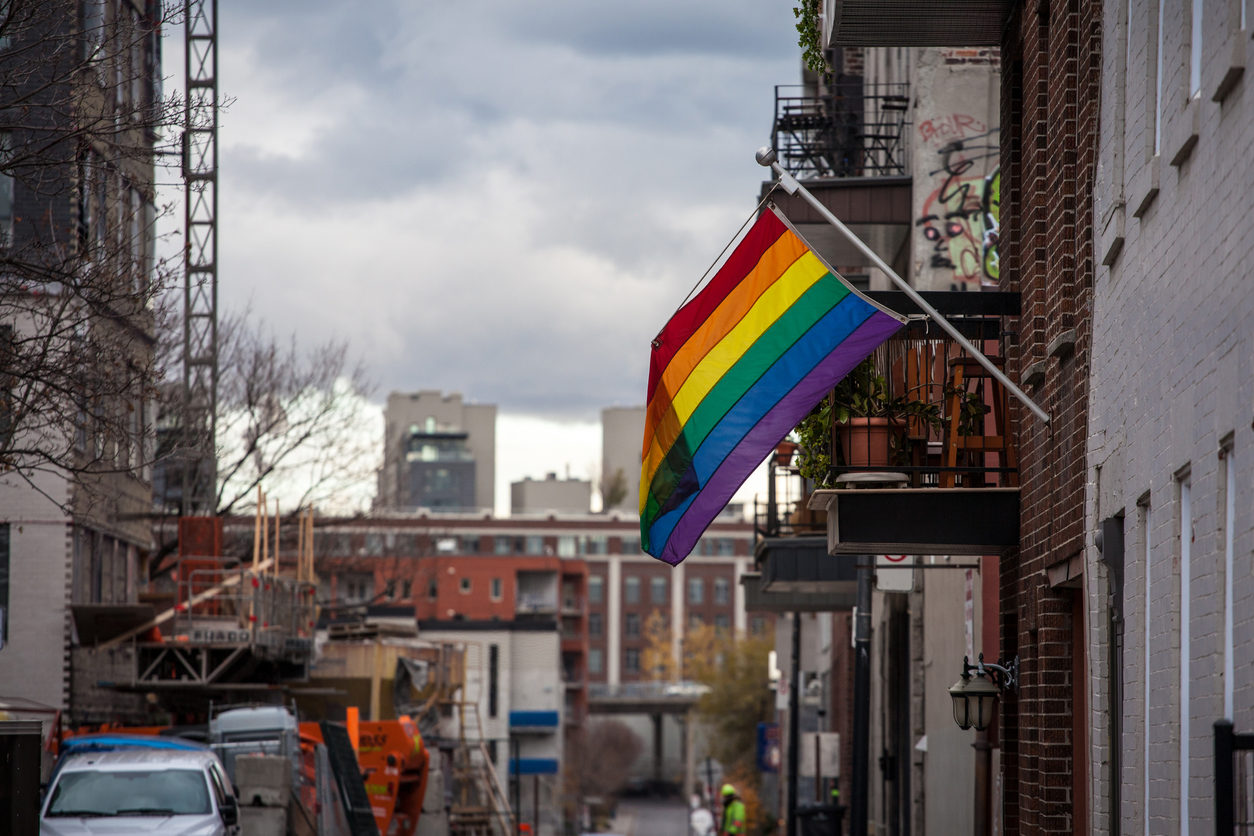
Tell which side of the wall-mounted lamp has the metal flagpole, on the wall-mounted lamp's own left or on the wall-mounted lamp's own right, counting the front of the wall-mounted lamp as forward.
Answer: on the wall-mounted lamp's own left

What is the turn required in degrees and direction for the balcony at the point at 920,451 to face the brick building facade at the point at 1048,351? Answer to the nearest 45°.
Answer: approximately 135° to its left

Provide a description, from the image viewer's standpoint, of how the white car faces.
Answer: facing the viewer

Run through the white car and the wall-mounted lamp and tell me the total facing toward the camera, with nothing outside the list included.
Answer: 1

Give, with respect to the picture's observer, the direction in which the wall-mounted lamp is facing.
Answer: facing to the left of the viewer

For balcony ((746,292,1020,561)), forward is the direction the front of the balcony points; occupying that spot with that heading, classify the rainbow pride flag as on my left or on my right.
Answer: on my left

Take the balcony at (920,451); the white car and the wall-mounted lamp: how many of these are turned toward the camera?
1

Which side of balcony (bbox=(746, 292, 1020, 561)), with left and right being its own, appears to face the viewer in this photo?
left

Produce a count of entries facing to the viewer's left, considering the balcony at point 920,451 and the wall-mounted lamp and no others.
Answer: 2
